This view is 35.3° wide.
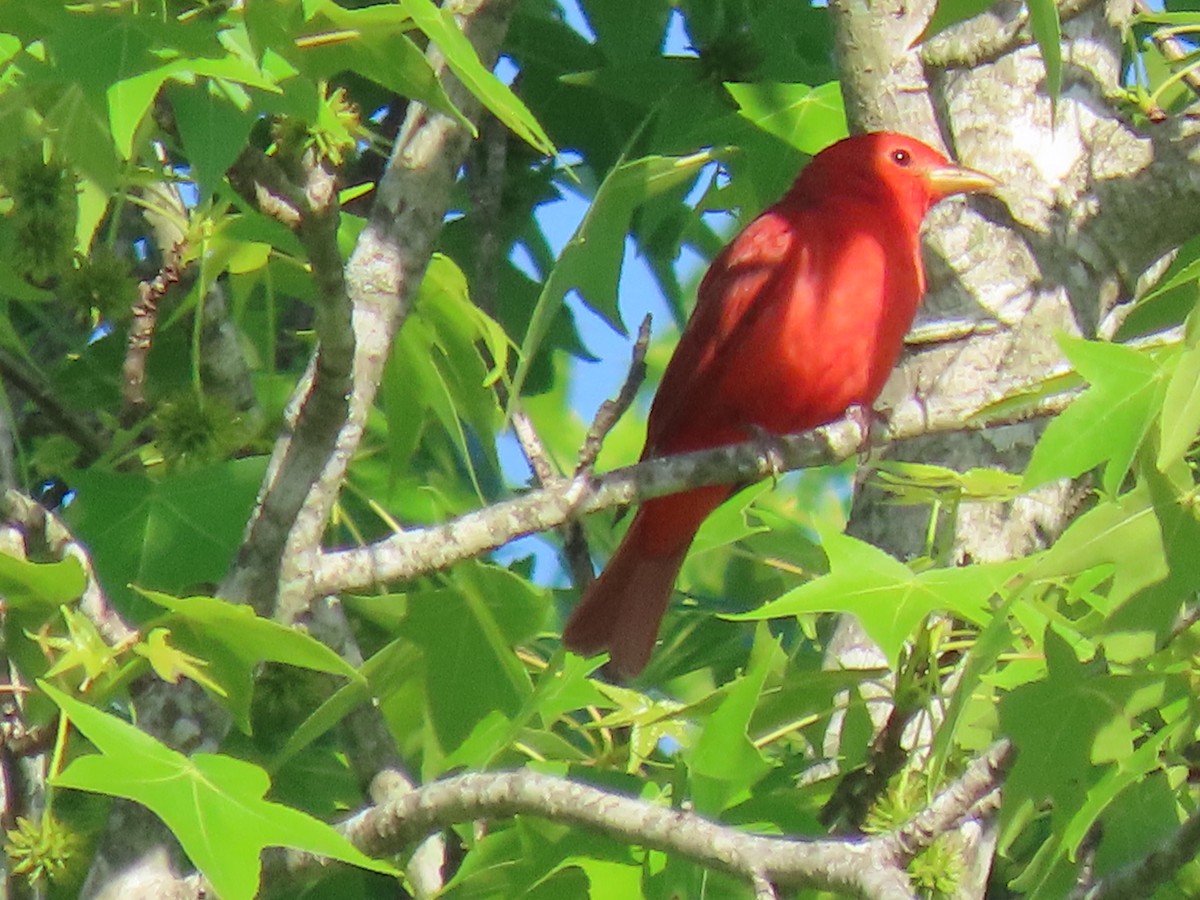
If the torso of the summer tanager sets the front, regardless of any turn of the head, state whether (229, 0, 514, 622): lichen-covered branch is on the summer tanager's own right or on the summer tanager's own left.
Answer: on the summer tanager's own right

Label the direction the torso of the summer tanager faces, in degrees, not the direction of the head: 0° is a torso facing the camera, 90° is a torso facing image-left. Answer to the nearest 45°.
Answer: approximately 270°
